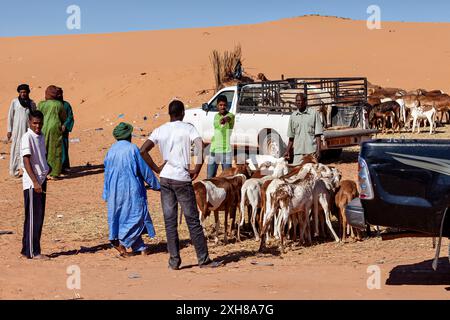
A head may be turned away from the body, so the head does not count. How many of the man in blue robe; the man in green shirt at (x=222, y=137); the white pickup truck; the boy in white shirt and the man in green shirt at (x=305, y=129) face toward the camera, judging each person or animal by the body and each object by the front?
2

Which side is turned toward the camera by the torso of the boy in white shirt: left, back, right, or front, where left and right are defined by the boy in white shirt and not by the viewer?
right

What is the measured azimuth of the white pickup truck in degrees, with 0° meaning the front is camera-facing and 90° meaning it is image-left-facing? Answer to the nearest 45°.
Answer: approximately 135°

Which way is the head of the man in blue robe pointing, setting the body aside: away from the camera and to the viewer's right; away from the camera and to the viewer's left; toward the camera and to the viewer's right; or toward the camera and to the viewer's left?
away from the camera and to the viewer's right

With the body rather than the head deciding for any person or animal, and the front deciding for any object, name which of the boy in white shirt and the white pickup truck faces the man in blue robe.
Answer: the boy in white shirt

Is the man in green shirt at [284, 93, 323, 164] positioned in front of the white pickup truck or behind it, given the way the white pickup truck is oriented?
behind

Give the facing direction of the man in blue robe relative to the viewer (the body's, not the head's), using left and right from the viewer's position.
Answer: facing away from the viewer and to the right of the viewer

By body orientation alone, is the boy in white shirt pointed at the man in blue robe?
yes

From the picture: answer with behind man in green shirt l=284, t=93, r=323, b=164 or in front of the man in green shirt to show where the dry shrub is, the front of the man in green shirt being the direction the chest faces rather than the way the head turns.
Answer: behind

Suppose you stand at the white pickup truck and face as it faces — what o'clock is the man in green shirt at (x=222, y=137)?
The man in green shirt is roughly at 8 o'clock from the white pickup truck.

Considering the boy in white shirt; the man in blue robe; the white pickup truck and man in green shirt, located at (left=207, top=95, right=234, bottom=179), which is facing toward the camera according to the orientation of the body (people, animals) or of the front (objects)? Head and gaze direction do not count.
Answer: the man in green shirt

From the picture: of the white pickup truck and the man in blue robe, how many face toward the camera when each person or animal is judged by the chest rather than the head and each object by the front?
0
